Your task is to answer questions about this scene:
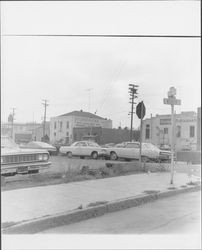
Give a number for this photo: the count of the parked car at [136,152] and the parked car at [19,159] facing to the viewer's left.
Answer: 1

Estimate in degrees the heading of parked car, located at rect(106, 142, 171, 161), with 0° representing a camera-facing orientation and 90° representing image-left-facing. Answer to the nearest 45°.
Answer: approximately 90°
